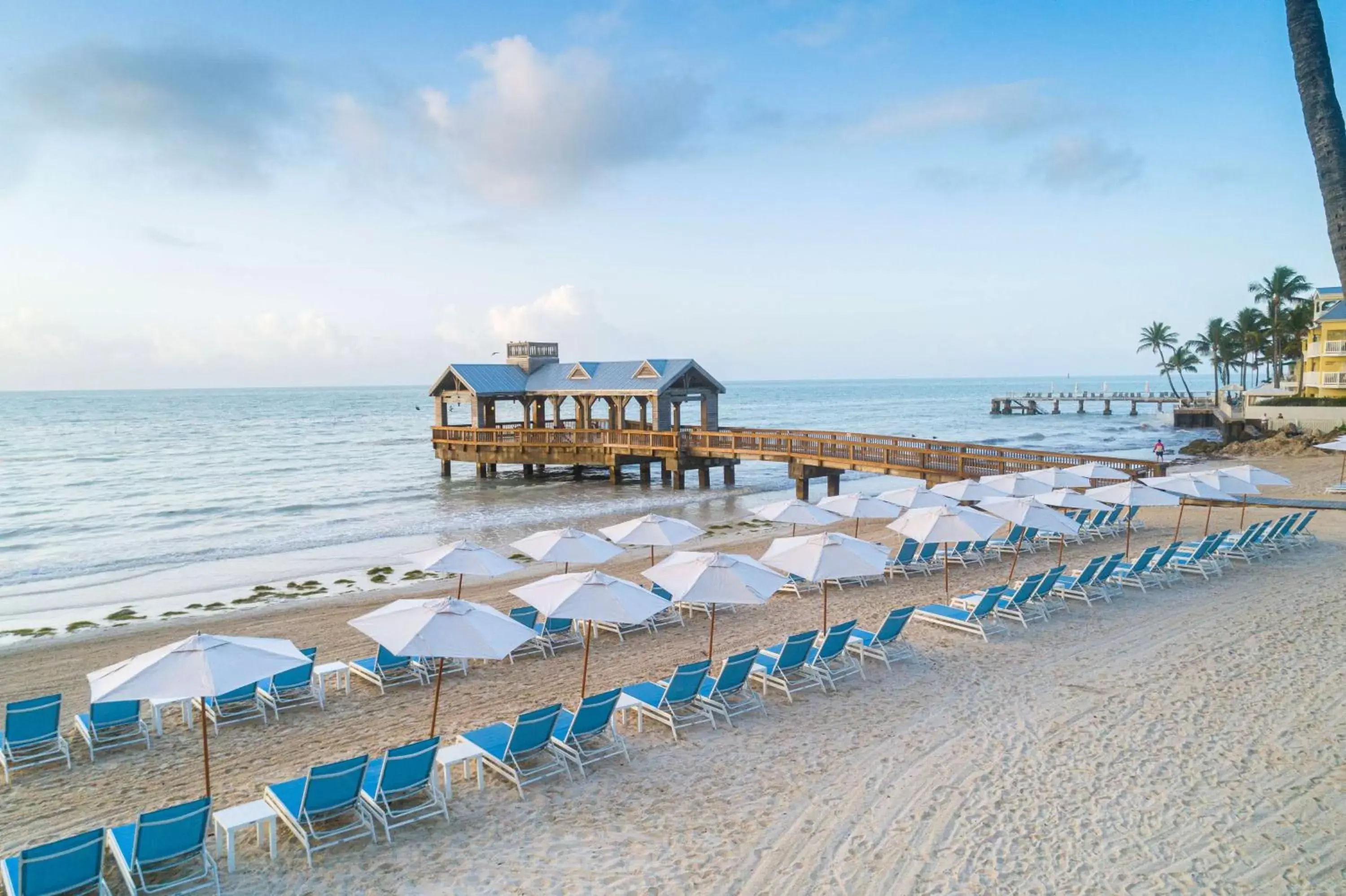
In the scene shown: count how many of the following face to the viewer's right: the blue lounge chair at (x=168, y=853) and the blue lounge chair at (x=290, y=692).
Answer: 0

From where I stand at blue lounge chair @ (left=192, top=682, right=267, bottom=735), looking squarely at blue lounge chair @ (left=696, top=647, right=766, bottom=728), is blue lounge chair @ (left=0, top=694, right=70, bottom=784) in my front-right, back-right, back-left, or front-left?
back-right
